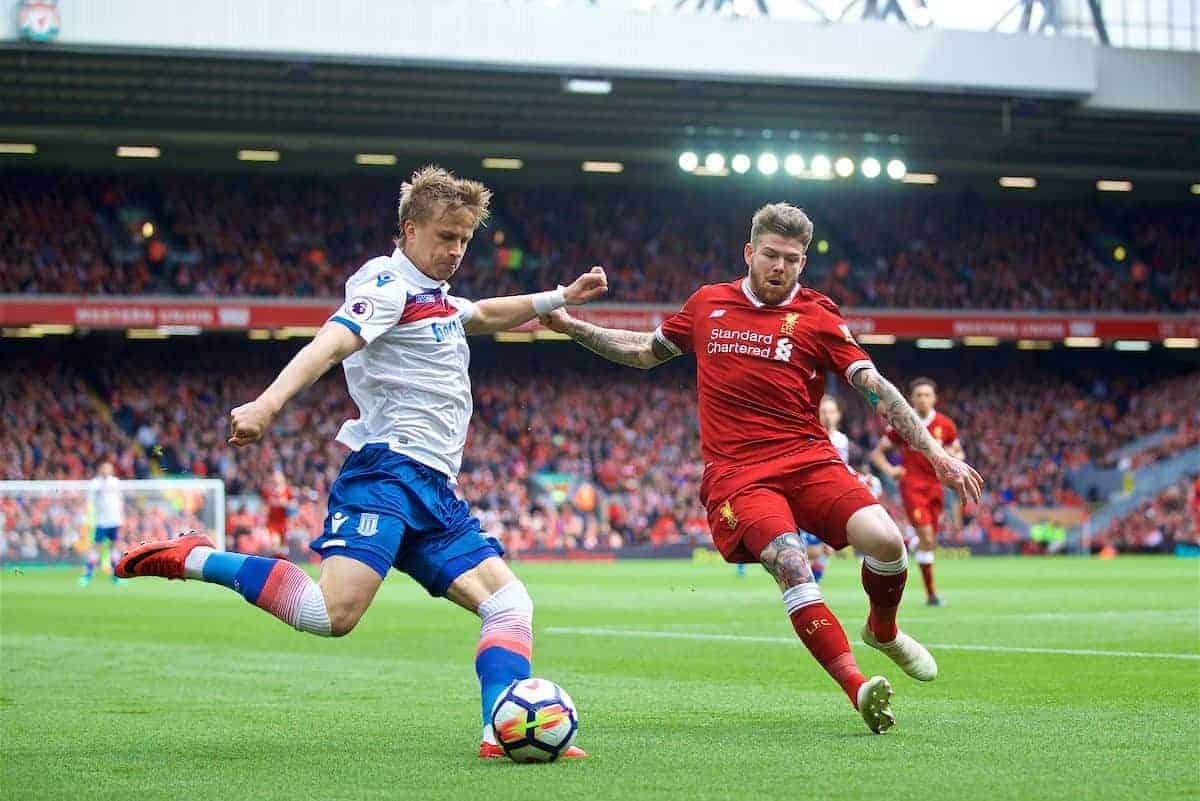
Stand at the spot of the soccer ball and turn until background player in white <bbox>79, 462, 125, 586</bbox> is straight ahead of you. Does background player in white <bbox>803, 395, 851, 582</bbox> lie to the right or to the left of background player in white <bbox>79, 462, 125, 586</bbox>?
right

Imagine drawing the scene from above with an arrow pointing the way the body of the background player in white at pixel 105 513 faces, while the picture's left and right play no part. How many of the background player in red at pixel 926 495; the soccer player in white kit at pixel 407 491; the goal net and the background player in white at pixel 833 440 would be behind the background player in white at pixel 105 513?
1

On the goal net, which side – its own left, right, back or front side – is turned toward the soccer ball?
front

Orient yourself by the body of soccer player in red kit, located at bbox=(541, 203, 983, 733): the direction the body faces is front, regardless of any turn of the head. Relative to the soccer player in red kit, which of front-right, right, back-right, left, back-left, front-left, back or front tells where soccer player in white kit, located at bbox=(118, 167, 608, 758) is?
front-right

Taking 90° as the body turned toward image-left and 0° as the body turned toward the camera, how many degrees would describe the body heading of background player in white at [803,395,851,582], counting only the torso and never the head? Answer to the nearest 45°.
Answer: approximately 0°

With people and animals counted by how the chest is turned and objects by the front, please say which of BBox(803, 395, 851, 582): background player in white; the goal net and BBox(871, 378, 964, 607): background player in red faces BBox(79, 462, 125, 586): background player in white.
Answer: the goal net

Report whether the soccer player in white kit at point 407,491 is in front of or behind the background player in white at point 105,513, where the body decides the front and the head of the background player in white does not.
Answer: in front

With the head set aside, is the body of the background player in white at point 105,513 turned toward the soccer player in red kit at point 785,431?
yes

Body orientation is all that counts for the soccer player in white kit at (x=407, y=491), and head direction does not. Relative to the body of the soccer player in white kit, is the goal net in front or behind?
behind

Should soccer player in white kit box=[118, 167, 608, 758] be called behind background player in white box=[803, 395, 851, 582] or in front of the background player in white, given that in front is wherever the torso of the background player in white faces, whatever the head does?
in front

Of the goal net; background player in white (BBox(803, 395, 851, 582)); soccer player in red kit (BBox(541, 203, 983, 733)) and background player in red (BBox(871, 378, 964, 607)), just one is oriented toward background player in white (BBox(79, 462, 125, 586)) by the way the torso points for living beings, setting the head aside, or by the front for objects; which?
the goal net

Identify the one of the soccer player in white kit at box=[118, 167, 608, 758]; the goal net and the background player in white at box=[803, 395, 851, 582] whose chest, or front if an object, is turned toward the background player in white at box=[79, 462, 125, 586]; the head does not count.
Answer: the goal net
